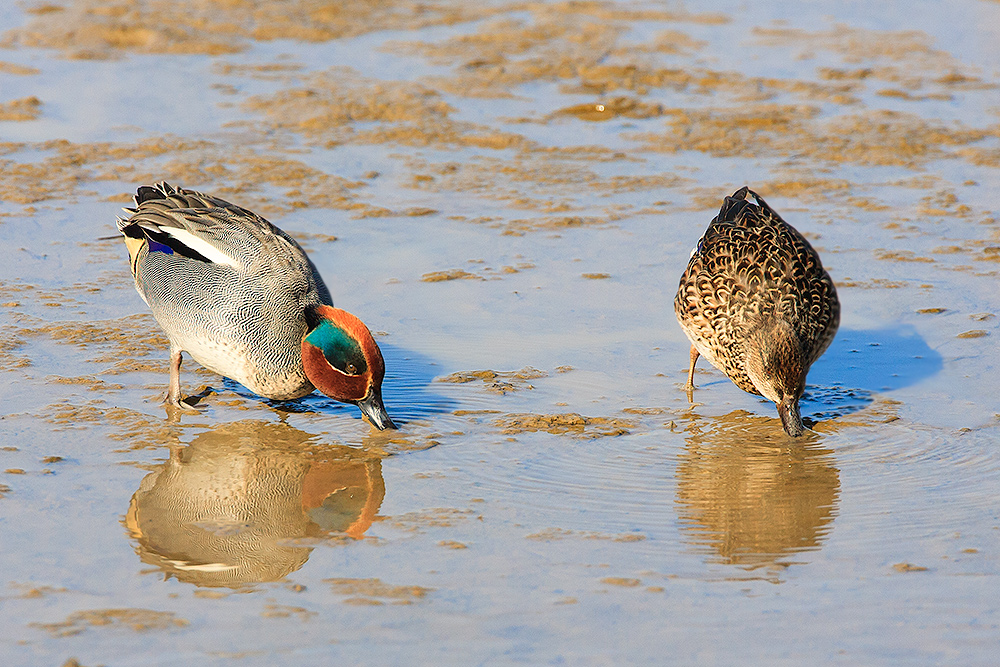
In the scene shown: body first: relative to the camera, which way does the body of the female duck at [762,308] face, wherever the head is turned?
toward the camera

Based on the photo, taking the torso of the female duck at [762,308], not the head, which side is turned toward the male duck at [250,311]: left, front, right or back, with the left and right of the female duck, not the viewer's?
right

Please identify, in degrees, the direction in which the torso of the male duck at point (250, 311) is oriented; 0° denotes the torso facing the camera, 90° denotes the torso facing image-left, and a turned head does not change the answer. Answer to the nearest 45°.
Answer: approximately 315°

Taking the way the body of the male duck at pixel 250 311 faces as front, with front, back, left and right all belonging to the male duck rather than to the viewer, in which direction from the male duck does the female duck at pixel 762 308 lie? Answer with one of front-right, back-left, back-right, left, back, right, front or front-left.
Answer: front-left

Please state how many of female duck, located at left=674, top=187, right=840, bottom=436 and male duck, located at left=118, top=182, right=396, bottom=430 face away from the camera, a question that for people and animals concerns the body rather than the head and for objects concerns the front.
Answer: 0
